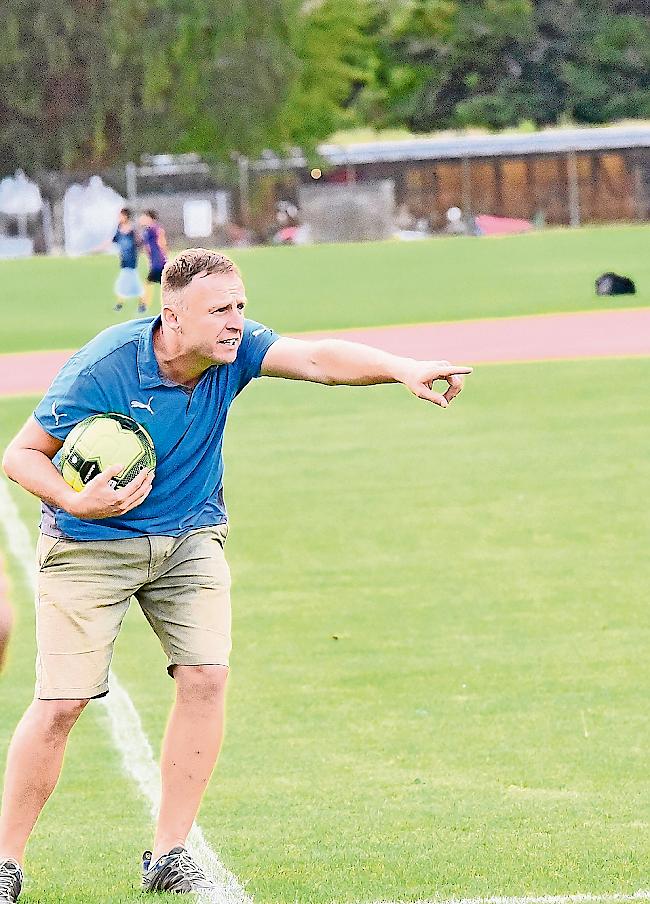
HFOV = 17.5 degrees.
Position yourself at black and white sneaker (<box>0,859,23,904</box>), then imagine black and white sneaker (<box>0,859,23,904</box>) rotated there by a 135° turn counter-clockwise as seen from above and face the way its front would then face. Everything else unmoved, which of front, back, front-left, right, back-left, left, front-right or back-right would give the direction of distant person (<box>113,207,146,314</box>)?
front-left

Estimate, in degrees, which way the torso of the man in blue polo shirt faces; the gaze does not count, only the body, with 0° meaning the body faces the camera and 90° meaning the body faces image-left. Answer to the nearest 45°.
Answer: approximately 315°

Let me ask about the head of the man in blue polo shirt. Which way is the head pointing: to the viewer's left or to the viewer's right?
to the viewer's right

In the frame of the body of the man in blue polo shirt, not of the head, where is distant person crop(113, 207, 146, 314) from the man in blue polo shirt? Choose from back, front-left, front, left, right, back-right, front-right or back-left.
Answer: back-left

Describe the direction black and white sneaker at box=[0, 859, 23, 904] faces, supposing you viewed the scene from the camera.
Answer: facing the viewer
